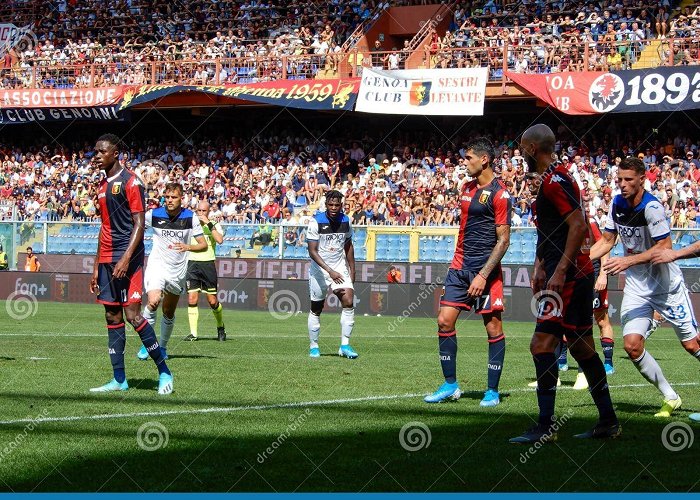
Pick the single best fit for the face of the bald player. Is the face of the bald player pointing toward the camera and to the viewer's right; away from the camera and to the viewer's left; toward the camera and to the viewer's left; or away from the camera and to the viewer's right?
away from the camera and to the viewer's left

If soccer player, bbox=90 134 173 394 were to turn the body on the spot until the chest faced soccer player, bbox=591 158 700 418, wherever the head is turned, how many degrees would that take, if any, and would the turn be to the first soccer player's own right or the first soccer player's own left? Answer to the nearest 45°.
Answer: approximately 90° to the first soccer player's own left

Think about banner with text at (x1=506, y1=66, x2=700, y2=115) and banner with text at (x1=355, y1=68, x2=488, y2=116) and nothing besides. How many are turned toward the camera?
2

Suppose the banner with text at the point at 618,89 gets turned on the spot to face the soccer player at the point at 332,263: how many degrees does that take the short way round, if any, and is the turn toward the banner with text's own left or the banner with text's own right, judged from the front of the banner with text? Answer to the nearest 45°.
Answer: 0° — it already faces them

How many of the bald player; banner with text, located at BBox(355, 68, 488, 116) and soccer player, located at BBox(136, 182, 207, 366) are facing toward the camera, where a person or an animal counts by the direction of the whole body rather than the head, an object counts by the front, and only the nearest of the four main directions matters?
2

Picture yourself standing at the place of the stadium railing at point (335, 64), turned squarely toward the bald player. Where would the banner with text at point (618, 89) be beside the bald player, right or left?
left
